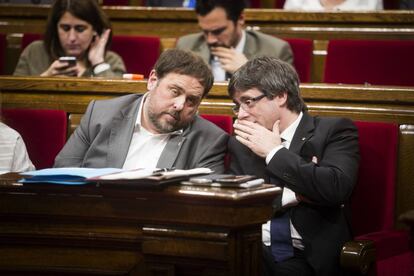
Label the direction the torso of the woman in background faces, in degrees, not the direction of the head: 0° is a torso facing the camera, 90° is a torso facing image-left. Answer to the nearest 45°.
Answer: approximately 0°

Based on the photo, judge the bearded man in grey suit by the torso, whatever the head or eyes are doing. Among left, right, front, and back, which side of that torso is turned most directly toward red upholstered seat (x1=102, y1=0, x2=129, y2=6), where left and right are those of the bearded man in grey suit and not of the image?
back

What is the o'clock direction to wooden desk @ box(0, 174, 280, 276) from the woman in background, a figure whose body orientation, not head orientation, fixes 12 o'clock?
The wooden desk is roughly at 12 o'clock from the woman in background.

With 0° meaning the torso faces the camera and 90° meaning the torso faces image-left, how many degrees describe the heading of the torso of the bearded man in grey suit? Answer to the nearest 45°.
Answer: approximately 0°

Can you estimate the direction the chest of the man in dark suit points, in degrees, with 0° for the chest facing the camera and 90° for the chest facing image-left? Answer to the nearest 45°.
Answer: approximately 45°

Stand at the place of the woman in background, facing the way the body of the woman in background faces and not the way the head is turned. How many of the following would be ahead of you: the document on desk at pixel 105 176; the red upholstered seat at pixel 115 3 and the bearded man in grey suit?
2

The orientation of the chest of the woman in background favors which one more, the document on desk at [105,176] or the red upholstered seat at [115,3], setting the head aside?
the document on desk
